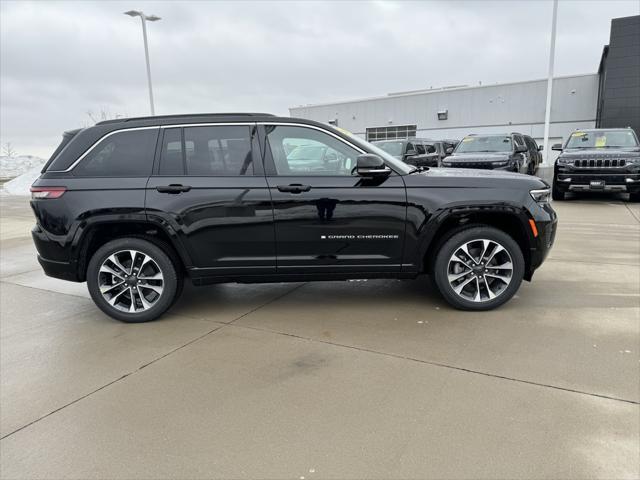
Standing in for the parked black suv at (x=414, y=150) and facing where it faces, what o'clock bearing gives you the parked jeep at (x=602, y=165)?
The parked jeep is roughly at 9 o'clock from the parked black suv.

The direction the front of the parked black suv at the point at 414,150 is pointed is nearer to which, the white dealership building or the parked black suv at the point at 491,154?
the parked black suv

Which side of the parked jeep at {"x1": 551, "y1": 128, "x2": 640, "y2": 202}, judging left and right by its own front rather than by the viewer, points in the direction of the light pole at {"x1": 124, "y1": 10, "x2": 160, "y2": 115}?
right

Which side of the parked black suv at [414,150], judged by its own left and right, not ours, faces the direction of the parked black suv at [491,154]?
left

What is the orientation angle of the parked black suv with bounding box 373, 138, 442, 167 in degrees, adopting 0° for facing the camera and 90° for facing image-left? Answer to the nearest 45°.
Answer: approximately 45°

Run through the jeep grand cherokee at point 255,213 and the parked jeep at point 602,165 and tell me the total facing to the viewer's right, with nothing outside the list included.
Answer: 1

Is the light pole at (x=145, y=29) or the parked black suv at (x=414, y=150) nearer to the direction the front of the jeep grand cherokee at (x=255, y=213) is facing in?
the parked black suv

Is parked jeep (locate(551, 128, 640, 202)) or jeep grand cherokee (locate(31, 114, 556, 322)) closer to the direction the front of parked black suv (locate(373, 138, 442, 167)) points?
the jeep grand cherokee

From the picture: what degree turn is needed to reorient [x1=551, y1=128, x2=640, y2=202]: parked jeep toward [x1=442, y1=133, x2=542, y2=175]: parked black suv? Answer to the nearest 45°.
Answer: approximately 90° to its right

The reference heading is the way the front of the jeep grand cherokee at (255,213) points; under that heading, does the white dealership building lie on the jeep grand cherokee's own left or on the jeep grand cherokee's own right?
on the jeep grand cherokee's own left

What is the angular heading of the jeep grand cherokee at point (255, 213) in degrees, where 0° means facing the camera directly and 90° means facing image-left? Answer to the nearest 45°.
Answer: approximately 270°
